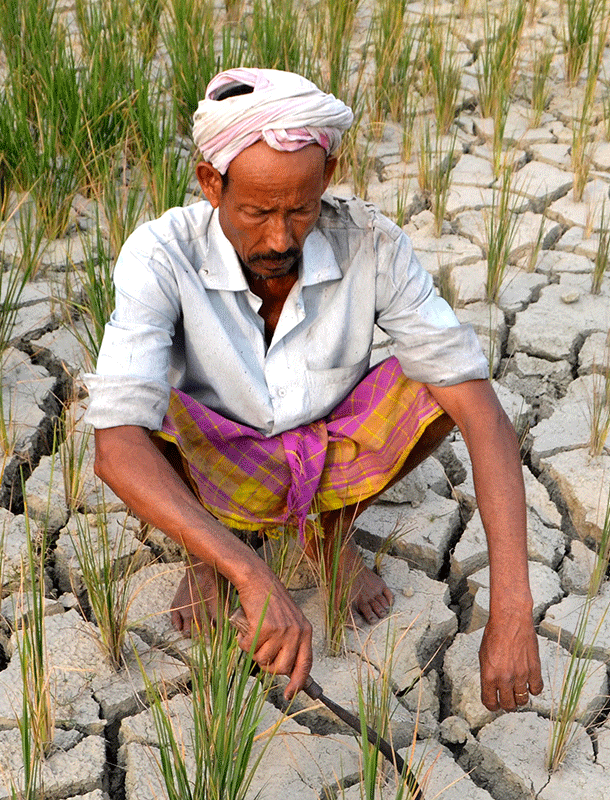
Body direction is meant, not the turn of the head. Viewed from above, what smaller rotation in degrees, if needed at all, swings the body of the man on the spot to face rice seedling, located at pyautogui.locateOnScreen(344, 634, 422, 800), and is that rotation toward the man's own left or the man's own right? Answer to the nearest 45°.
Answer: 0° — they already face it

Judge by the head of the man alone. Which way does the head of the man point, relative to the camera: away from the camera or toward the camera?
toward the camera

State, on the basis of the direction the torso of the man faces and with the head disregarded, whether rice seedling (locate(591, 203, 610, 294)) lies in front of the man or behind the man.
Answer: behind

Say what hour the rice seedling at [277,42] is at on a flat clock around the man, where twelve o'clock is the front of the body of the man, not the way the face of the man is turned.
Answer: The rice seedling is roughly at 6 o'clock from the man.

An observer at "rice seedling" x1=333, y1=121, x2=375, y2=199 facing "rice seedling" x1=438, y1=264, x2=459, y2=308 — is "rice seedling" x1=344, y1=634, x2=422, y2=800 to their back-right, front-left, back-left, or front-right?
front-right

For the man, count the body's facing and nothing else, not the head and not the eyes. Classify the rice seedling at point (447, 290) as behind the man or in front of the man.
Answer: behind

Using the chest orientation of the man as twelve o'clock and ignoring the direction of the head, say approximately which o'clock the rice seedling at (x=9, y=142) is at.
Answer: The rice seedling is roughly at 5 o'clock from the man.

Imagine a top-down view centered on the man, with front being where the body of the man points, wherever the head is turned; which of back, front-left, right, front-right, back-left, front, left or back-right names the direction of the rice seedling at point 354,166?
back

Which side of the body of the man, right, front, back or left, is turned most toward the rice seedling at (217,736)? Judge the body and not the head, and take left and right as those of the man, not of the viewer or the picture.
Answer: front

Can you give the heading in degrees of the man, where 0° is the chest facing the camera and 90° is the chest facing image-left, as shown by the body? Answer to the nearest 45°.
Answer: approximately 0°

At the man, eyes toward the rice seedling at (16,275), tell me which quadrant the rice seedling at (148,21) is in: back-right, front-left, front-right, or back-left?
front-right

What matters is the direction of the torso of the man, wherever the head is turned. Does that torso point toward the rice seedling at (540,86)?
no

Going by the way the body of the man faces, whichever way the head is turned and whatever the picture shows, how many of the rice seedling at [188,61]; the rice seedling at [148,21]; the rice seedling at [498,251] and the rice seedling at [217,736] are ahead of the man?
1

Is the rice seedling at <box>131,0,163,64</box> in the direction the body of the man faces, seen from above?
no

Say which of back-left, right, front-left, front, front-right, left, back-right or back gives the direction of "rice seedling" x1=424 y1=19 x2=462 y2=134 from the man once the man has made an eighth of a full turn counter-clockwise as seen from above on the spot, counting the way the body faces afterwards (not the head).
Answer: back-left

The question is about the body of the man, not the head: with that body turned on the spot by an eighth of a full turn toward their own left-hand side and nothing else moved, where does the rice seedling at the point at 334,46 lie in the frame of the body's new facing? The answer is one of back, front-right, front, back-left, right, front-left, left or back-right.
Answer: back-left

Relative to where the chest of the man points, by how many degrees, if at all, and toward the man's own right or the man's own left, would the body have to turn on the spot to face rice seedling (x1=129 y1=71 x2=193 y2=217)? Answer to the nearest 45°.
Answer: approximately 180°

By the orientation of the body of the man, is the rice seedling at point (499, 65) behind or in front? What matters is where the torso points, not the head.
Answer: behind

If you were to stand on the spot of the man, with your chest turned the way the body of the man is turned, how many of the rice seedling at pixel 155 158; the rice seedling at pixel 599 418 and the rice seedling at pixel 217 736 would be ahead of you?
1

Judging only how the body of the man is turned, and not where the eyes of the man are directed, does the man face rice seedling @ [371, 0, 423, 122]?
no
